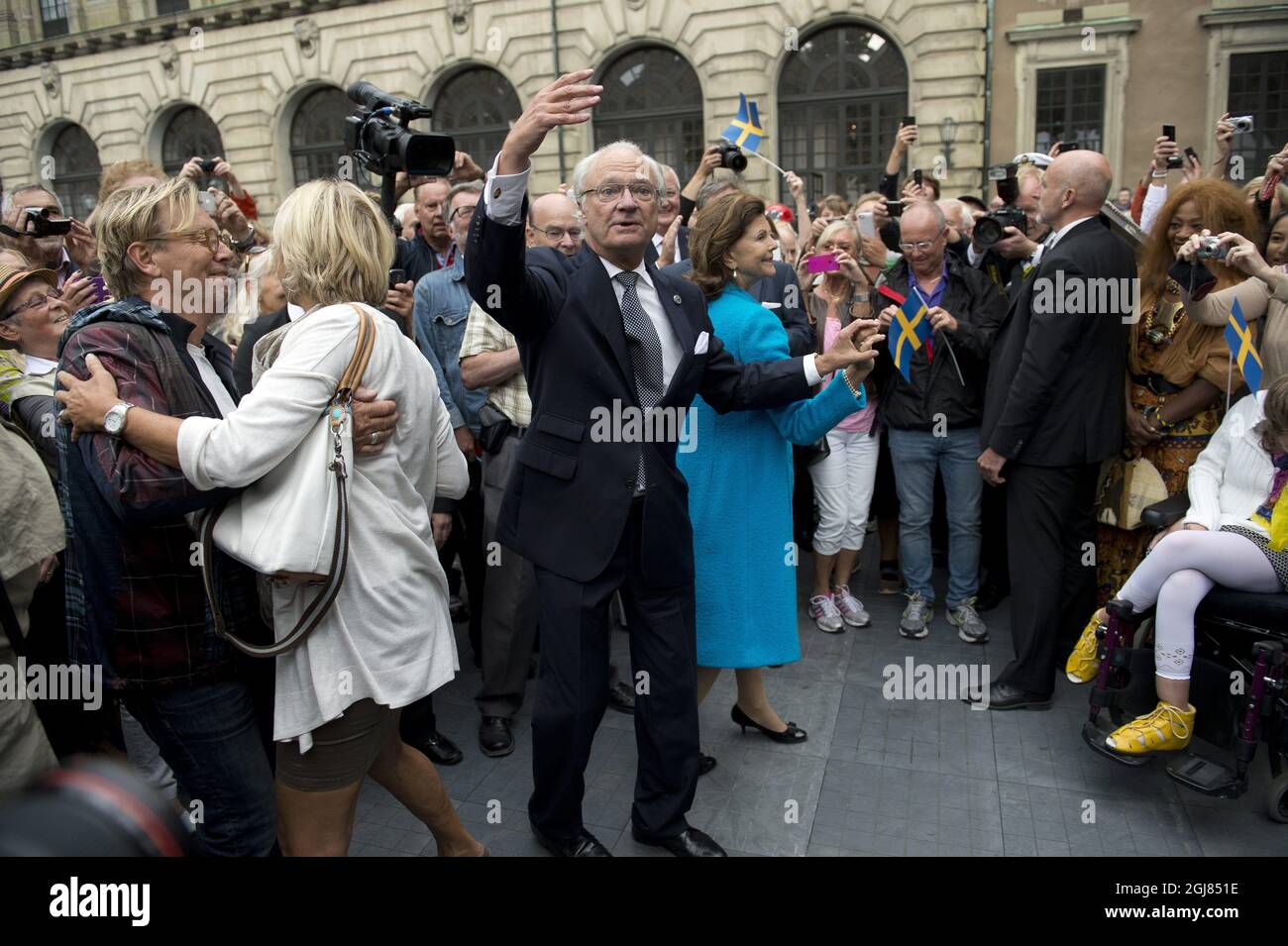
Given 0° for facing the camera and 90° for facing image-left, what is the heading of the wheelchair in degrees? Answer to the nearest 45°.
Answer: approximately 45°

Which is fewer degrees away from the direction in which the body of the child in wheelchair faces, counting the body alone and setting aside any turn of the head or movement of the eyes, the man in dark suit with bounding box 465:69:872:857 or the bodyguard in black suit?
the man in dark suit

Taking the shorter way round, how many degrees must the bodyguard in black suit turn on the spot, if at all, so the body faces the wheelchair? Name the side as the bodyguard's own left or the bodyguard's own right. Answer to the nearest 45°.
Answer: approximately 135° to the bodyguard's own left

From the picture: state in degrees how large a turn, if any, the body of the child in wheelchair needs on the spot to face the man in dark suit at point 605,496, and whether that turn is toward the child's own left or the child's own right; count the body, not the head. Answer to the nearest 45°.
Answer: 0° — they already face them

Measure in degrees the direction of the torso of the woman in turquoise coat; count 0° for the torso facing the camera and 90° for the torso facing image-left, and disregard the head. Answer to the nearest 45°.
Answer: approximately 270°

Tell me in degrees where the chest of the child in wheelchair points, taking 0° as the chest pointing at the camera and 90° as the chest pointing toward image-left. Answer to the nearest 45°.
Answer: approximately 45°

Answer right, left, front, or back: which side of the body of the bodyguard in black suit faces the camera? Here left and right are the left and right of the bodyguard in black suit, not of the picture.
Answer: left

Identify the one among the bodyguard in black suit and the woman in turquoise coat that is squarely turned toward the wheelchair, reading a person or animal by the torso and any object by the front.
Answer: the woman in turquoise coat
